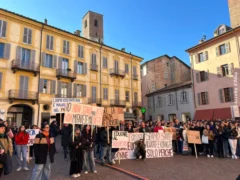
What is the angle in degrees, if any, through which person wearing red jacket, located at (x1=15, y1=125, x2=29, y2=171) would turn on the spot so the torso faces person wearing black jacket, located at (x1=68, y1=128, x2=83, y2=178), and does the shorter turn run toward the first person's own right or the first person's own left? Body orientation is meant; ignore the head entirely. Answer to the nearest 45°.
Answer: approximately 45° to the first person's own left

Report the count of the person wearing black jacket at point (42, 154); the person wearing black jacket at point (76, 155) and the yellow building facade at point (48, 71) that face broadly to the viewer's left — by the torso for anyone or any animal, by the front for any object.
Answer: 0

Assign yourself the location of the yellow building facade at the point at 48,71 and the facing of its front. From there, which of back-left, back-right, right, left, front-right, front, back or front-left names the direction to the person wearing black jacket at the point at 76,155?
front-right

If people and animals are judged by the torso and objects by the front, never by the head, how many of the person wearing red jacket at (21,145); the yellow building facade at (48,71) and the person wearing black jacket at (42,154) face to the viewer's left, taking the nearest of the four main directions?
0

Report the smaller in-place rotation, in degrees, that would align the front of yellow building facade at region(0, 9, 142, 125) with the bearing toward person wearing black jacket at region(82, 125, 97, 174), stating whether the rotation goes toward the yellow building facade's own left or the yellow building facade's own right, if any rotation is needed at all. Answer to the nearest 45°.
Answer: approximately 45° to the yellow building facade's own right

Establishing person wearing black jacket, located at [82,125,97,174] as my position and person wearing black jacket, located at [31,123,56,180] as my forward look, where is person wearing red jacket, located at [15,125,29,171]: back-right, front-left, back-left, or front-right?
front-right

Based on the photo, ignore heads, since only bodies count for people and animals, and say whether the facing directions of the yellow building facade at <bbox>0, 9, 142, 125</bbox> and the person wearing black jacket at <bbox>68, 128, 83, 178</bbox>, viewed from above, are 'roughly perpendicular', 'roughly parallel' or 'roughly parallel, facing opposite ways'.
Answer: roughly parallel

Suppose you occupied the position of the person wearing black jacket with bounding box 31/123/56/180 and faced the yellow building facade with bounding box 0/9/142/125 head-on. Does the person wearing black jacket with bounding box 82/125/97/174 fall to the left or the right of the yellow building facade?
right

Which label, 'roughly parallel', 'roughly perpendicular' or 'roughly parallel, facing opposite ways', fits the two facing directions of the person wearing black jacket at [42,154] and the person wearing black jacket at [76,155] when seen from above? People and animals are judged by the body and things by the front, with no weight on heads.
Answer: roughly parallel

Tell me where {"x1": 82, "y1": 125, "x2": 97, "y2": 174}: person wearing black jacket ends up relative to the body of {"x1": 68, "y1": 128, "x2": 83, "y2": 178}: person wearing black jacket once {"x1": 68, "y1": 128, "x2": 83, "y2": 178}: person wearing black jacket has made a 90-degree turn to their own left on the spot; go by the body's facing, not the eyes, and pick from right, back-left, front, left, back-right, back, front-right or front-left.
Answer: front

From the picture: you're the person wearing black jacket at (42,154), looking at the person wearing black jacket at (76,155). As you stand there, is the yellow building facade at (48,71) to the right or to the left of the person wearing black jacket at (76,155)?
left

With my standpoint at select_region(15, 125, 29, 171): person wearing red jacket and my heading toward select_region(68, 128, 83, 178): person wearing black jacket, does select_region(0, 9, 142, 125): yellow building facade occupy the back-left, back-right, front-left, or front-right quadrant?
back-left
